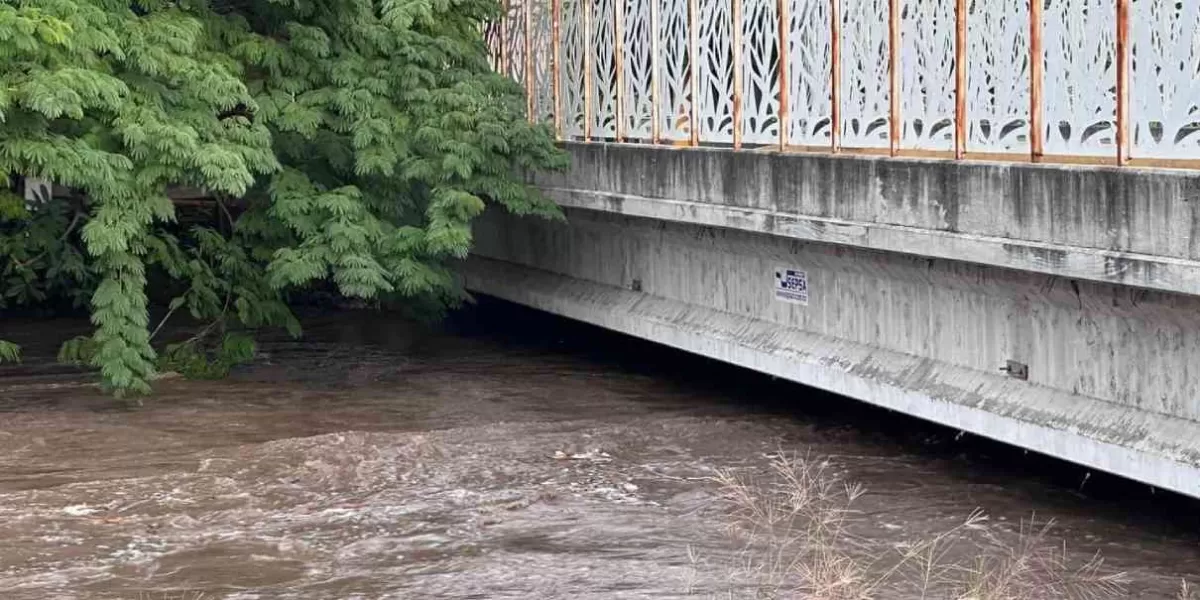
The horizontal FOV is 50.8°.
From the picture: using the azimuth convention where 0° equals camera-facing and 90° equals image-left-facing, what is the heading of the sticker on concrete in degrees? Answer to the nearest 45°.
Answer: approximately 45°

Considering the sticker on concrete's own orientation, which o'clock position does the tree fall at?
The tree is roughly at 2 o'clock from the sticker on concrete.

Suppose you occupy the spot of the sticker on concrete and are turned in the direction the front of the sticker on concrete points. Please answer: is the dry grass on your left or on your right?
on your left
